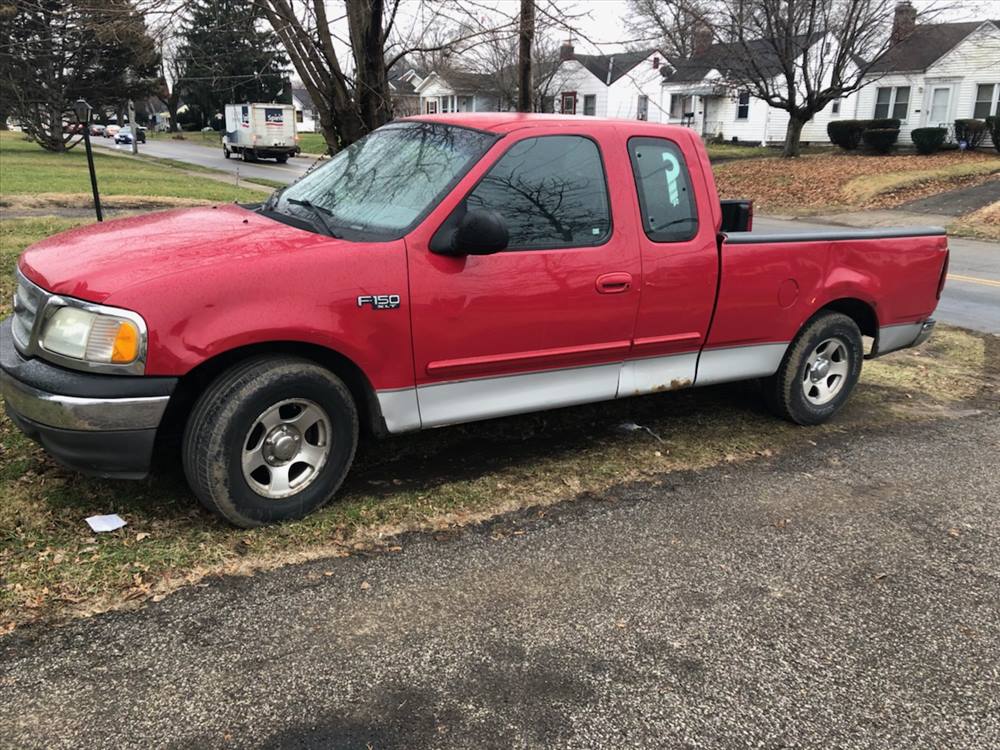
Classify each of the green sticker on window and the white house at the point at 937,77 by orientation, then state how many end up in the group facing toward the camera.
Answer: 2

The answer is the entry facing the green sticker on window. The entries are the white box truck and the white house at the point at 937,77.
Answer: the white house

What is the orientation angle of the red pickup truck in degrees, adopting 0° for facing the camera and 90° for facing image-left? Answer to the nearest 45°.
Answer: approximately 45°

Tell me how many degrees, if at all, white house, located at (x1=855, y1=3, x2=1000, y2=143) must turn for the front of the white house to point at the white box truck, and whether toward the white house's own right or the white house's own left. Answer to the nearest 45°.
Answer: approximately 90° to the white house's own right

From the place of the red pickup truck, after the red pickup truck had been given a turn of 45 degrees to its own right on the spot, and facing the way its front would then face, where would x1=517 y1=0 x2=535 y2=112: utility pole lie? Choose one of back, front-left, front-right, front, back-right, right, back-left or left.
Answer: right

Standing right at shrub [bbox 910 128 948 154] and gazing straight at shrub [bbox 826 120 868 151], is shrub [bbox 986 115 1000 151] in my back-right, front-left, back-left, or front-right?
back-right

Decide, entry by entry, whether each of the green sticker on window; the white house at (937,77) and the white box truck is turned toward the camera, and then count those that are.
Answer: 2

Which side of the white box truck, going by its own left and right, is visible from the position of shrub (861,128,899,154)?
back
